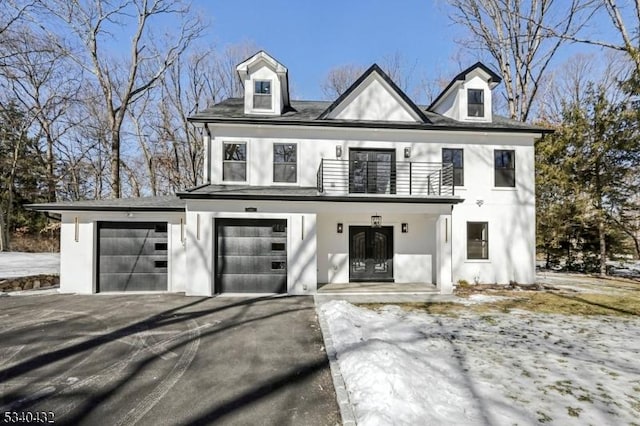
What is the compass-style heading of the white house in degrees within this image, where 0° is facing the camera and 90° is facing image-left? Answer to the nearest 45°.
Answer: approximately 0°
